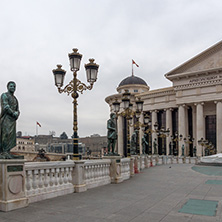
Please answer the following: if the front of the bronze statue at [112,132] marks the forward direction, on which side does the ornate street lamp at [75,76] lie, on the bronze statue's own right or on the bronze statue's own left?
on the bronze statue's own right

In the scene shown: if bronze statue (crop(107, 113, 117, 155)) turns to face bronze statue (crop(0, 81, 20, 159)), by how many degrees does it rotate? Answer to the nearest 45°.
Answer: approximately 45° to its right

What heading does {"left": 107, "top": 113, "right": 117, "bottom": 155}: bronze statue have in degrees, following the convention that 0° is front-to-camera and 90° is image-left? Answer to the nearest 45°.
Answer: approximately 315°

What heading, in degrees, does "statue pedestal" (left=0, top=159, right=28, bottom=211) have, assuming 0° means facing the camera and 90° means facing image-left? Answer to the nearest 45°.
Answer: approximately 315°

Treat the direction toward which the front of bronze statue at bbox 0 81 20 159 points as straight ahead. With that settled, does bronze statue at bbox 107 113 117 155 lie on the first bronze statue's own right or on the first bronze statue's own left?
on the first bronze statue's own left

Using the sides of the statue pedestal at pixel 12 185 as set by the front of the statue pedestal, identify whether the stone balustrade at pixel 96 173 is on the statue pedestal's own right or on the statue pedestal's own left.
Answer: on the statue pedestal's own left

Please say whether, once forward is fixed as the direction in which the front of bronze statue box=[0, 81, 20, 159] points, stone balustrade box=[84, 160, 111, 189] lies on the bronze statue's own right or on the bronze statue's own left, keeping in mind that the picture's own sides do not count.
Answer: on the bronze statue's own left
